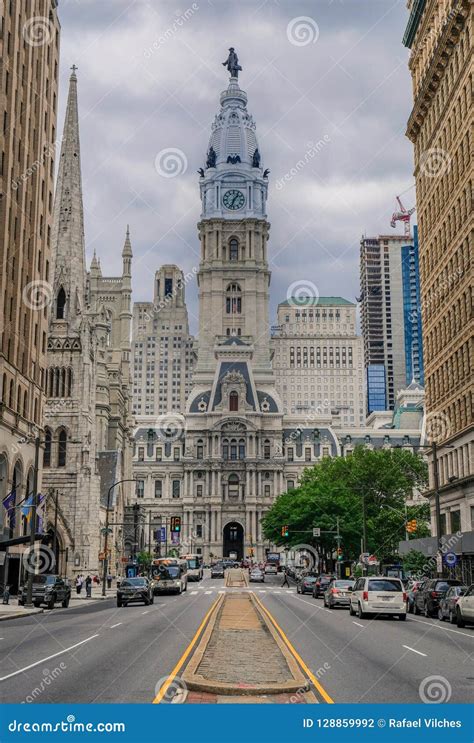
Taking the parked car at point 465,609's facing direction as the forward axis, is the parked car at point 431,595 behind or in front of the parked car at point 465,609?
in front

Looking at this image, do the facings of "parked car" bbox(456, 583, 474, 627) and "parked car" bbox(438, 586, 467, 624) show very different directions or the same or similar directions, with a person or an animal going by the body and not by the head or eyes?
same or similar directions

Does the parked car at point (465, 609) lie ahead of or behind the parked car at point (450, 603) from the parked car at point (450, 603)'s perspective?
behind

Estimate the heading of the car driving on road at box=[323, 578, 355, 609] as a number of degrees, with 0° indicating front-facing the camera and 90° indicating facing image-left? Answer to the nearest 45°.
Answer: approximately 180°

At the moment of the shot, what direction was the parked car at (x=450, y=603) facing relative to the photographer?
facing away from the viewer and to the left of the viewer

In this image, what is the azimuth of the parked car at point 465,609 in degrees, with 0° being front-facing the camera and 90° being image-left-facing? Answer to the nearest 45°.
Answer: approximately 135°

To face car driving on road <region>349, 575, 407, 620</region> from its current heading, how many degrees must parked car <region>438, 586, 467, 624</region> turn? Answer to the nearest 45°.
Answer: approximately 45° to its left

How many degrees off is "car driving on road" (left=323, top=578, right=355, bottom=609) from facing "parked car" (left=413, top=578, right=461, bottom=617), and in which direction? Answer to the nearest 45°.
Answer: approximately 135° to its right

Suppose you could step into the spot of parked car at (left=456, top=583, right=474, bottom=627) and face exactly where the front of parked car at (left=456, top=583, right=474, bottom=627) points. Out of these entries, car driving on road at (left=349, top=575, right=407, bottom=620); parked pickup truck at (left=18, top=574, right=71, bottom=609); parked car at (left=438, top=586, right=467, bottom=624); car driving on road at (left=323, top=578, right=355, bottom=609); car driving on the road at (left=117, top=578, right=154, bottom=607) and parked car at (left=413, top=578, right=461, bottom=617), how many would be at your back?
0

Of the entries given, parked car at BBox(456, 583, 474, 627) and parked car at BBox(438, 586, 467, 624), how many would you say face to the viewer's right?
0

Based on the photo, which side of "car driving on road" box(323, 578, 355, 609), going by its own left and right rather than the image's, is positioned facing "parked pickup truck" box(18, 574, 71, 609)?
left

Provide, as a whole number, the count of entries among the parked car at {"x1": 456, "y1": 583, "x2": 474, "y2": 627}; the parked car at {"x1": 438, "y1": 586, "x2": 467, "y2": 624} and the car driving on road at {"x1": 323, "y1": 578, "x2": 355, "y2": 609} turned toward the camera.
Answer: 0

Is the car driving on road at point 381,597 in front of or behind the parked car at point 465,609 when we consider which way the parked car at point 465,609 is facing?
in front

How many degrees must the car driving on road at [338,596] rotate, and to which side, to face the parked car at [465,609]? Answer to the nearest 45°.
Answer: approximately 135° to its right

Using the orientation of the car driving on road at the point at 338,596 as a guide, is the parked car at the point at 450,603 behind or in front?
behind

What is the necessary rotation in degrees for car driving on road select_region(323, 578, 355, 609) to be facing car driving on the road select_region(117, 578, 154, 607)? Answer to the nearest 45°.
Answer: approximately 90° to its left
